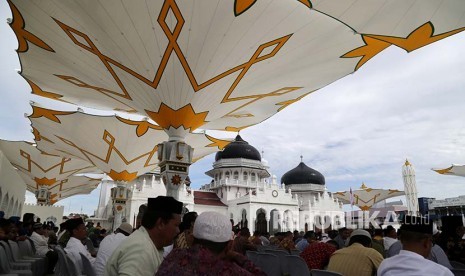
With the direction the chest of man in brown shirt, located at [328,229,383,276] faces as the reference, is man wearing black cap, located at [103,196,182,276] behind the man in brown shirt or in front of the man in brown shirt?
behind

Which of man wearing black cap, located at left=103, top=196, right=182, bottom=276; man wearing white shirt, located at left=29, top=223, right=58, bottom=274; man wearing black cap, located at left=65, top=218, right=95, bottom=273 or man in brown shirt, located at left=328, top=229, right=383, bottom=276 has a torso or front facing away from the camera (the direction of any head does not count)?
the man in brown shirt

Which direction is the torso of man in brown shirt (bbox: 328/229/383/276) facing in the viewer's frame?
away from the camera

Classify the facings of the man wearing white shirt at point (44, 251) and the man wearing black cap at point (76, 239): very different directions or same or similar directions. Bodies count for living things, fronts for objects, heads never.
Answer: same or similar directions

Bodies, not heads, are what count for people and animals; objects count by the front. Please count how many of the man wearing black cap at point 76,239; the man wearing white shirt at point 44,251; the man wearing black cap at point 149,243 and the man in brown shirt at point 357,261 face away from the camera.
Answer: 1

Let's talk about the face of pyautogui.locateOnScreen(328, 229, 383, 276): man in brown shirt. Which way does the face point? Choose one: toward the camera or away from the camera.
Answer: away from the camera
